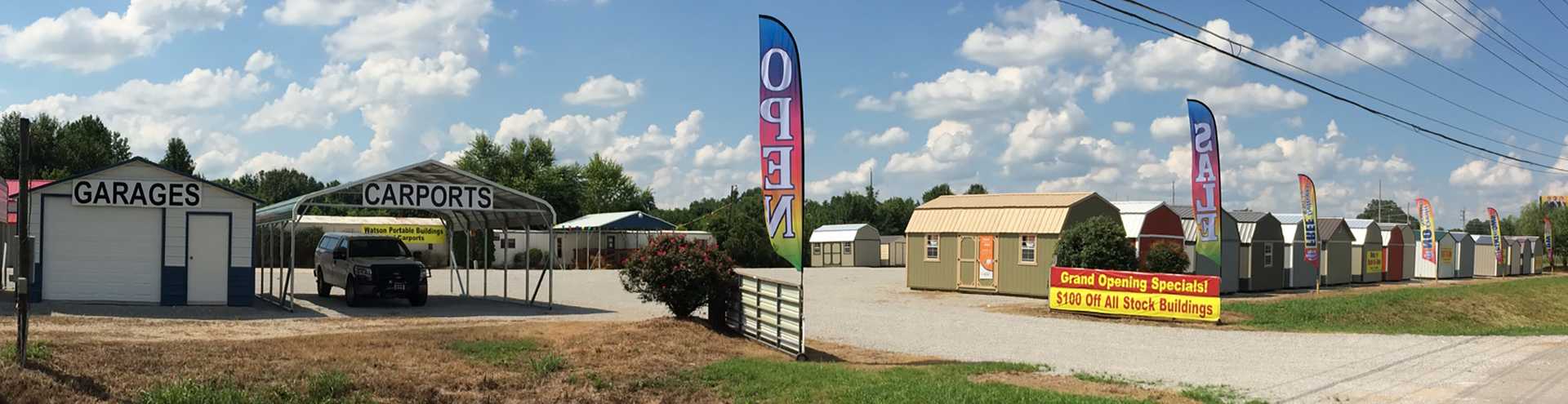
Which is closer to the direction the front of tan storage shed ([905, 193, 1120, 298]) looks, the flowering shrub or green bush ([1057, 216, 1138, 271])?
the flowering shrub

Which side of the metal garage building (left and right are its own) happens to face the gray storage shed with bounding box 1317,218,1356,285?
left

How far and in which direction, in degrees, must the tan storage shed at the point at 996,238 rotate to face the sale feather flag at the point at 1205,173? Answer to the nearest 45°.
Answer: approximately 90° to its left

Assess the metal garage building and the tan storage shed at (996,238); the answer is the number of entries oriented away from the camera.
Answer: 0

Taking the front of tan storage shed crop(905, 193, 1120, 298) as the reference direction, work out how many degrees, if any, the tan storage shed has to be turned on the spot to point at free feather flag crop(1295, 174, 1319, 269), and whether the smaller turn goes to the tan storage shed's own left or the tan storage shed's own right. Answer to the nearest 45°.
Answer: approximately 135° to the tan storage shed's own left

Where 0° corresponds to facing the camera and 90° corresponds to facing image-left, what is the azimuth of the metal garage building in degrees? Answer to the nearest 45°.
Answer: approximately 0°

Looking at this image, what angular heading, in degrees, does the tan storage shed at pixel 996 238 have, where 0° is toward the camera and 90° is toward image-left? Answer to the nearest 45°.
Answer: approximately 45°

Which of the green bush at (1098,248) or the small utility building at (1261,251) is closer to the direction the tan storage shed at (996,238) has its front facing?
the green bush

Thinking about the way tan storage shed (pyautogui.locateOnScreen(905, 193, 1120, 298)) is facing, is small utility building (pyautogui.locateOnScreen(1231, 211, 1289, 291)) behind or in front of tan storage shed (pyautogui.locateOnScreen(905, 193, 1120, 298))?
behind

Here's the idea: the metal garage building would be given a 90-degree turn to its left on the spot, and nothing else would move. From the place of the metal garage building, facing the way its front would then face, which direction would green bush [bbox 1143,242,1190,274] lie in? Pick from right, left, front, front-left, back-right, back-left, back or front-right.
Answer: front
